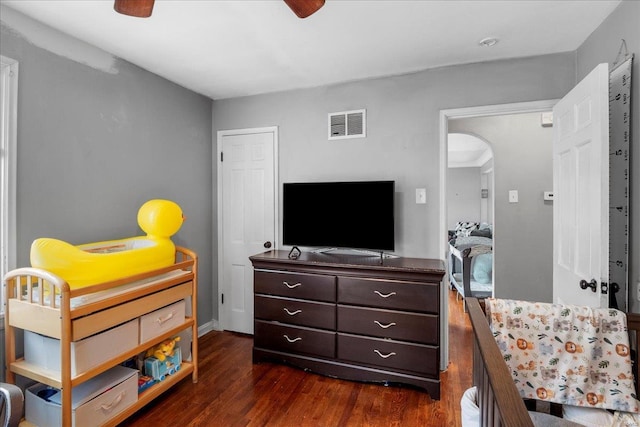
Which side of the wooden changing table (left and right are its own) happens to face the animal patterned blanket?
front

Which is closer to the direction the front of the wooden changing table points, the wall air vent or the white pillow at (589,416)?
the white pillow

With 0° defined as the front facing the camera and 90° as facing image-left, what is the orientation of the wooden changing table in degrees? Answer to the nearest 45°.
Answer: approximately 315°

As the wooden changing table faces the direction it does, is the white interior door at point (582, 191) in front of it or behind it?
in front

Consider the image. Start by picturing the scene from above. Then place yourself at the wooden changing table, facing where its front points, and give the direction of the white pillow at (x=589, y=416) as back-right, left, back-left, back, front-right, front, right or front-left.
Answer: front

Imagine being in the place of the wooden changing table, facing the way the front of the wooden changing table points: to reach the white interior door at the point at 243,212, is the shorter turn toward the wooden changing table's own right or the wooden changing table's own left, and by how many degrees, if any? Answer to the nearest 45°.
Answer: approximately 90° to the wooden changing table's own left
